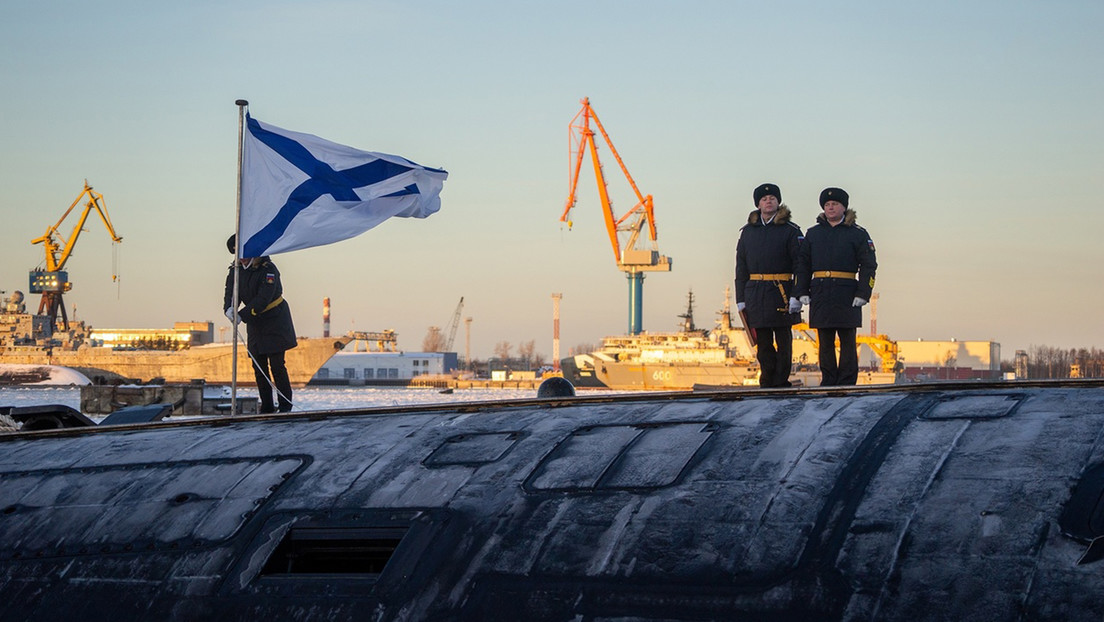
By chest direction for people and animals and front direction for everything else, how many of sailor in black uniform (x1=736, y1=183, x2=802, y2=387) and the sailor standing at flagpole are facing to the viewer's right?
0

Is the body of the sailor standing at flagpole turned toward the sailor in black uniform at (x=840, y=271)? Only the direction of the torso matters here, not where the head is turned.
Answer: no

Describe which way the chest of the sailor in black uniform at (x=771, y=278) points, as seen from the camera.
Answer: toward the camera

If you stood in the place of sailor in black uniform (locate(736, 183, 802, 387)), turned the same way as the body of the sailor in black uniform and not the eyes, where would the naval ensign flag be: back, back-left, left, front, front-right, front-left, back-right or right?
right

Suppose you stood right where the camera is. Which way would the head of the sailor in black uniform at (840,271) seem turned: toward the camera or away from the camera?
toward the camera

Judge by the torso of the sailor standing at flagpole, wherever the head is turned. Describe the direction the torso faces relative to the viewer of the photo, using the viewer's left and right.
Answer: facing the viewer and to the left of the viewer

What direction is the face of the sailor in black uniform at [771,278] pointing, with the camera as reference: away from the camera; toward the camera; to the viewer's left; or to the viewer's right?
toward the camera

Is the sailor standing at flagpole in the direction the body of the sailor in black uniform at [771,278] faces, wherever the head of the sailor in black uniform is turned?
no
